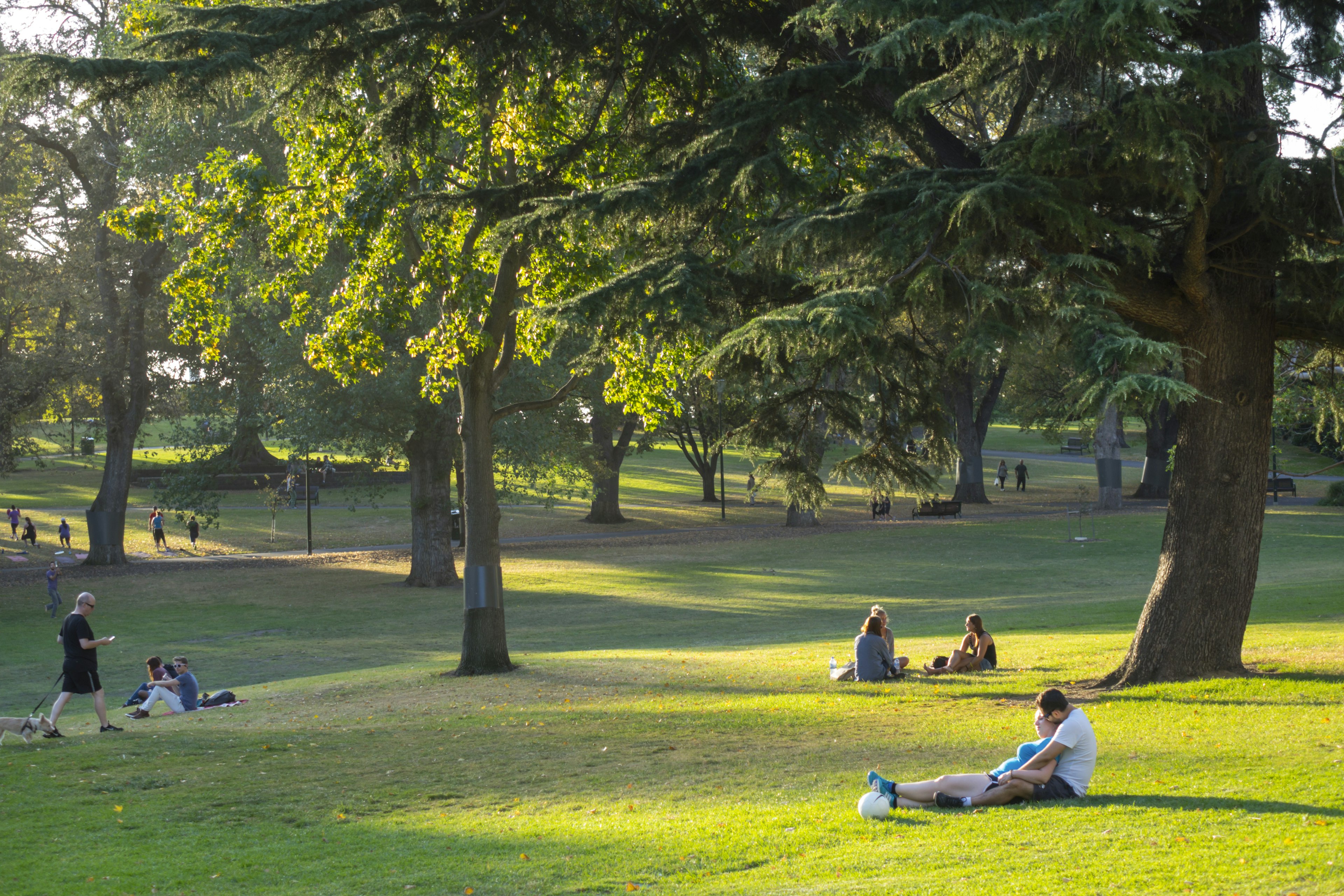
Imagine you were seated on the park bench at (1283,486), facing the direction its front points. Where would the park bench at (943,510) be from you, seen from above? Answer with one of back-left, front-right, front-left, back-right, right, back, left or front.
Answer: front-right

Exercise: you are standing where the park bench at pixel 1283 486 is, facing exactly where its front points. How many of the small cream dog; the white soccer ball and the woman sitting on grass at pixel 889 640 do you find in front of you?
3

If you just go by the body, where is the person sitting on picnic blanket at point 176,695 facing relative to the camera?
to the viewer's left

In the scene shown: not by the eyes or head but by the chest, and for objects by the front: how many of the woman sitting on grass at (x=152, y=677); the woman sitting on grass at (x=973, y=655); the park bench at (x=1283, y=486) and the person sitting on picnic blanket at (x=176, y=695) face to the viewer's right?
0

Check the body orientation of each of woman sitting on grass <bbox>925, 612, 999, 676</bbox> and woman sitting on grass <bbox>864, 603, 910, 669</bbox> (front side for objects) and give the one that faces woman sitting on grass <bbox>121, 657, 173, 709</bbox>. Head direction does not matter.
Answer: woman sitting on grass <bbox>925, 612, 999, 676</bbox>

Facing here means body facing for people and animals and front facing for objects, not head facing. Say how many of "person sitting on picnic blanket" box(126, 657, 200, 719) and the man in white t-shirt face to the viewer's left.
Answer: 2

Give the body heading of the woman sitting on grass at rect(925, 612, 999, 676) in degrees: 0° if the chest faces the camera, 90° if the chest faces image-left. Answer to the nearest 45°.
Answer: approximately 90°

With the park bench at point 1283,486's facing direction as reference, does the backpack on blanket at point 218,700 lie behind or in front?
in front

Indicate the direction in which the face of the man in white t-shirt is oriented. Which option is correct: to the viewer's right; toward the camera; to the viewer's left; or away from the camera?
to the viewer's left

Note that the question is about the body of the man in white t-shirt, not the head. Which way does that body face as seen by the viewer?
to the viewer's left

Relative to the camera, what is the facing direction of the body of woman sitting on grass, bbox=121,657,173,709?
to the viewer's left

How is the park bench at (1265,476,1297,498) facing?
toward the camera

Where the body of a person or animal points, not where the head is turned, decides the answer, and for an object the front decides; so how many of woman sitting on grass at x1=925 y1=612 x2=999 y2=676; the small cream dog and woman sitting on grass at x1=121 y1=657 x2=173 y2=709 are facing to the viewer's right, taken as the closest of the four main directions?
1

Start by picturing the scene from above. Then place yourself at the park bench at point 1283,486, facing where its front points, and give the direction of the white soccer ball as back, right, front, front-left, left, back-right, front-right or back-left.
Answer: front

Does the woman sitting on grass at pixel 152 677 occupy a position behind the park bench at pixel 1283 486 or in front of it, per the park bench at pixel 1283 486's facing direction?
in front
